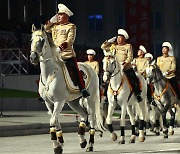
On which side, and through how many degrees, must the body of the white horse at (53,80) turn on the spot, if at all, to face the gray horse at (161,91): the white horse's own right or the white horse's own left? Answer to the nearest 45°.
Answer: approximately 180°

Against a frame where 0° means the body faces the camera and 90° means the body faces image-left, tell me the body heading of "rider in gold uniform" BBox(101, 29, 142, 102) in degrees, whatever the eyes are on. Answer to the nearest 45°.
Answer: approximately 45°

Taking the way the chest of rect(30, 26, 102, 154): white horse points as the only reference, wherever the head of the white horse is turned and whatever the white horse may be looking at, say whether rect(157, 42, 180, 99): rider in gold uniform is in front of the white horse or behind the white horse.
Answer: behind

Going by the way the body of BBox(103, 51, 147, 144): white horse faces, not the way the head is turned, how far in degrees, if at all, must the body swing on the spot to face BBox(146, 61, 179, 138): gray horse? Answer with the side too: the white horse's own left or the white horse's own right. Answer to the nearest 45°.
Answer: approximately 180°

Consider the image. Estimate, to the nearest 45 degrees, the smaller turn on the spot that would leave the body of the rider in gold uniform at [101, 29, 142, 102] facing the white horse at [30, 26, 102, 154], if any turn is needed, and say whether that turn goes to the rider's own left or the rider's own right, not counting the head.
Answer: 0° — they already face it

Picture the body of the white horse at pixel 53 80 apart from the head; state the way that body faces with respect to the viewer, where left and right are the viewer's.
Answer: facing the viewer and to the left of the viewer

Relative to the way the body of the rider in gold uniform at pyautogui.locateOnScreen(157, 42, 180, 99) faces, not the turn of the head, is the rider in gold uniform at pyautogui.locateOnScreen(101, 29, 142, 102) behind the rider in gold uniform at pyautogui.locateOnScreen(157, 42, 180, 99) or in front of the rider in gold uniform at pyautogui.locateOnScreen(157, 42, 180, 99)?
in front
